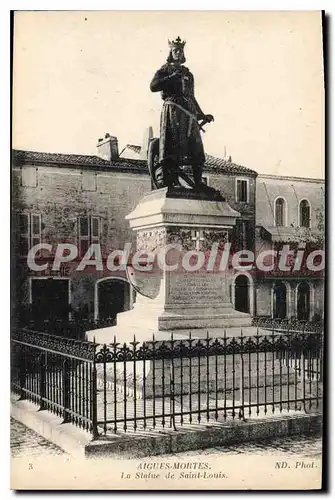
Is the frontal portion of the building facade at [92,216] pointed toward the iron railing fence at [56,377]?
yes

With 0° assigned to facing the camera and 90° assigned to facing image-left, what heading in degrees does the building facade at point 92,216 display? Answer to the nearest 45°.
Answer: approximately 0°

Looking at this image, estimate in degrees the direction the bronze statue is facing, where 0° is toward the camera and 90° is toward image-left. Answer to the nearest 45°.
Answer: approximately 0°

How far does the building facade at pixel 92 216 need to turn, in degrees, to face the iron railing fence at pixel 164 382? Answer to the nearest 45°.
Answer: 0° — it already faces it

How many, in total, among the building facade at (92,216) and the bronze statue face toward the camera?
2
